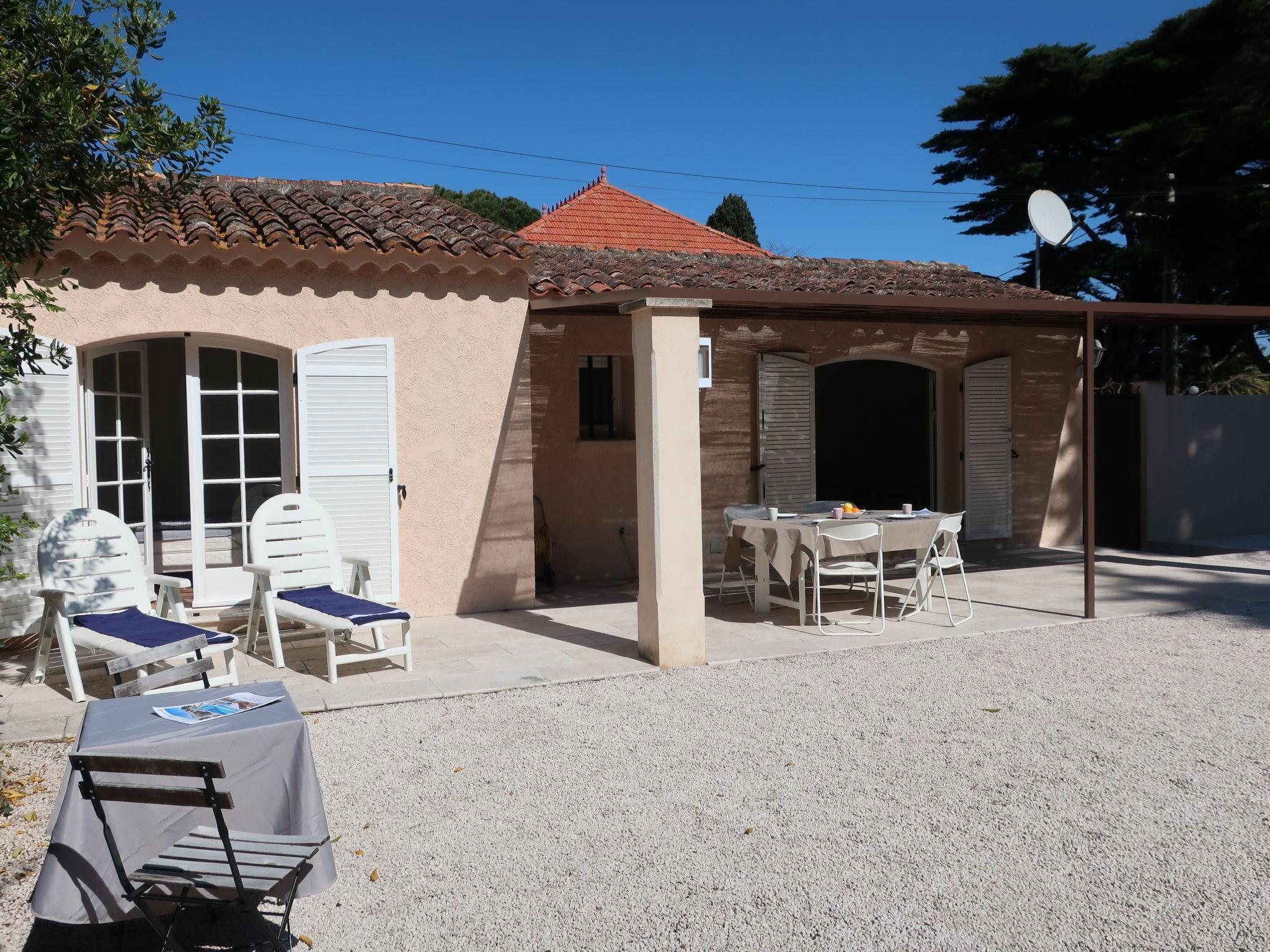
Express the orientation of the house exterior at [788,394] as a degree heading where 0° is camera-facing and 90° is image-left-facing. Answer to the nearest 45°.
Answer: approximately 0°

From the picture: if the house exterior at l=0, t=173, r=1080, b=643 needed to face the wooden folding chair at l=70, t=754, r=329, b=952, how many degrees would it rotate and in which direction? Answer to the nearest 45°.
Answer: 0° — it already faces it

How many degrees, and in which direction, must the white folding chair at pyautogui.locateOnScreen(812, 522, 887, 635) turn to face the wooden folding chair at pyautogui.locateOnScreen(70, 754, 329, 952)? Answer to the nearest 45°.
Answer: approximately 180°

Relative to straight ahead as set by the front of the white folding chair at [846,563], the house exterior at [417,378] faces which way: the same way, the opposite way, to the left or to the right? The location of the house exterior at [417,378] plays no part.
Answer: the opposite way

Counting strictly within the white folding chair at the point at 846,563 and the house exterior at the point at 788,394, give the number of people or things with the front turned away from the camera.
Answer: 1

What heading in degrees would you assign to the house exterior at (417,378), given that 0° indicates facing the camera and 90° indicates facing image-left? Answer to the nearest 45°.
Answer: approximately 0°

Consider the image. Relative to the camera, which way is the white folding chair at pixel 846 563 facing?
away from the camera

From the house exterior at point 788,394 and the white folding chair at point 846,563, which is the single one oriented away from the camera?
the white folding chair
